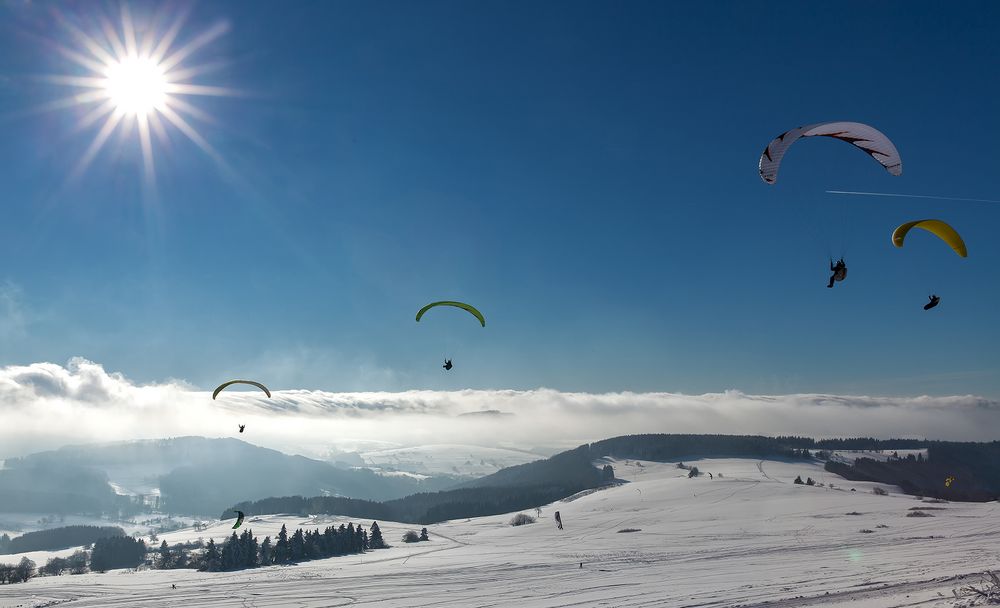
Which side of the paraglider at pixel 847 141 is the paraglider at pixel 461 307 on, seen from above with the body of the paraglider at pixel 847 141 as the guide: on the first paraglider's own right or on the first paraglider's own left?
on the first paraglider's own right
